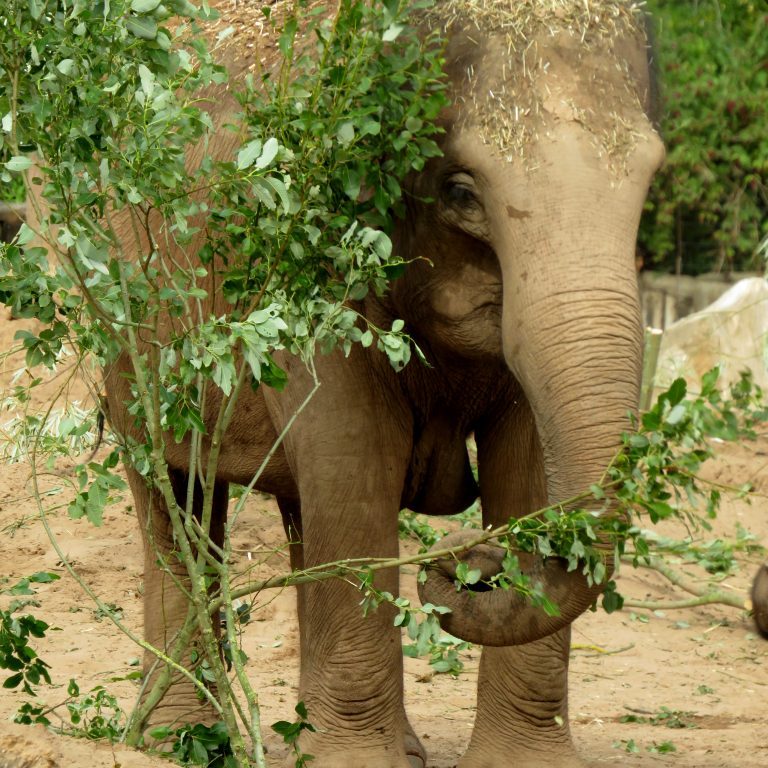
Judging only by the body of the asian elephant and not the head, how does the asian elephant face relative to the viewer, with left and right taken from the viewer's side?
facing the viewer and to the right of the viewer

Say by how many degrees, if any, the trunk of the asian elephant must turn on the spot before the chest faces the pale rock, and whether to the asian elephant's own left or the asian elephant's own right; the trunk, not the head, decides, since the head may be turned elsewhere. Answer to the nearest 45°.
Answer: approximately 135° to the asian elephant's own left
